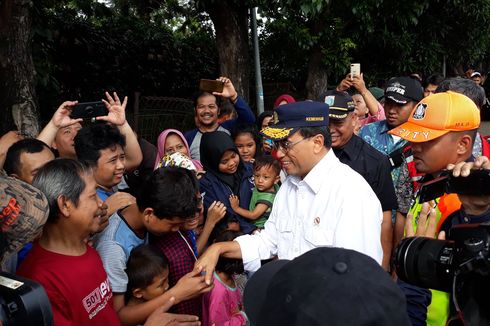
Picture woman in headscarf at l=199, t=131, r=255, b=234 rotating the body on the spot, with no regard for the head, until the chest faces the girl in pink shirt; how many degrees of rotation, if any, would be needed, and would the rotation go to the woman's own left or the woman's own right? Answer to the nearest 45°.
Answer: approximately 45° to the woman's own right

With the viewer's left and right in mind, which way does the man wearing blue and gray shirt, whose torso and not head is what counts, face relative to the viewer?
facing the viewer

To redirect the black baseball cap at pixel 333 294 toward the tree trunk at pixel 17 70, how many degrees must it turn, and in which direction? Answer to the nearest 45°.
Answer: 0° — it already faces it

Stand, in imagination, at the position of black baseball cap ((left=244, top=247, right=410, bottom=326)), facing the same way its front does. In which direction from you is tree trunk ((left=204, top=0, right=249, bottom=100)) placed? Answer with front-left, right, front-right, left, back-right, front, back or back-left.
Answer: front-right

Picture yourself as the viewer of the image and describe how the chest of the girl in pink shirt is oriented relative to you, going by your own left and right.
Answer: facing the viewer and to the right of the viewer

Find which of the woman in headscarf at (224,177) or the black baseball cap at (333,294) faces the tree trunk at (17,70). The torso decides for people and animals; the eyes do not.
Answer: the black baseball cap

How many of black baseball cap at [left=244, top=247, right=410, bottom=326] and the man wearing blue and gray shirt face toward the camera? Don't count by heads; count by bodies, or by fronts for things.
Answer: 1

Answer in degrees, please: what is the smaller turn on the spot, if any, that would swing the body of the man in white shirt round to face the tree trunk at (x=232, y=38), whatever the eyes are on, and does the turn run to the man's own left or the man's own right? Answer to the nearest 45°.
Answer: approximately 135° to the man's own right

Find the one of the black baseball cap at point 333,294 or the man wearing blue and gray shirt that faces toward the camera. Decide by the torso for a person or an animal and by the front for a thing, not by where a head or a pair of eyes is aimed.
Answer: the man wearing blue and gray shirt

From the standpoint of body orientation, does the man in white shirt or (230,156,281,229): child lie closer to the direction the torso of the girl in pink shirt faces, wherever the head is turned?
the man in white shirt

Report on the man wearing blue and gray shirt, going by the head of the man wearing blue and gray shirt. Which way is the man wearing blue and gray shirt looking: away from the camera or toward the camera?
toward the camera

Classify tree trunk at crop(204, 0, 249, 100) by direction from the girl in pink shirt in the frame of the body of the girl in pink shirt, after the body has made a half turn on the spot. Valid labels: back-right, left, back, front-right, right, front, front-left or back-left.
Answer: front-right

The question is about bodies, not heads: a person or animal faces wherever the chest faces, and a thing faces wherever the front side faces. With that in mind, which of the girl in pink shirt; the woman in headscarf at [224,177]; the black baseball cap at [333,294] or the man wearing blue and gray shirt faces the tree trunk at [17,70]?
the black baseball cap

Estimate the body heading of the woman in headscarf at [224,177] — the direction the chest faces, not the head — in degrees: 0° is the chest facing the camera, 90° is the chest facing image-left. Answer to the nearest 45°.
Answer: approximately 315°

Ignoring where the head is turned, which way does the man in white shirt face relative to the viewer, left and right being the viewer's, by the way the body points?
facing the viewer and to the left of the viewer
